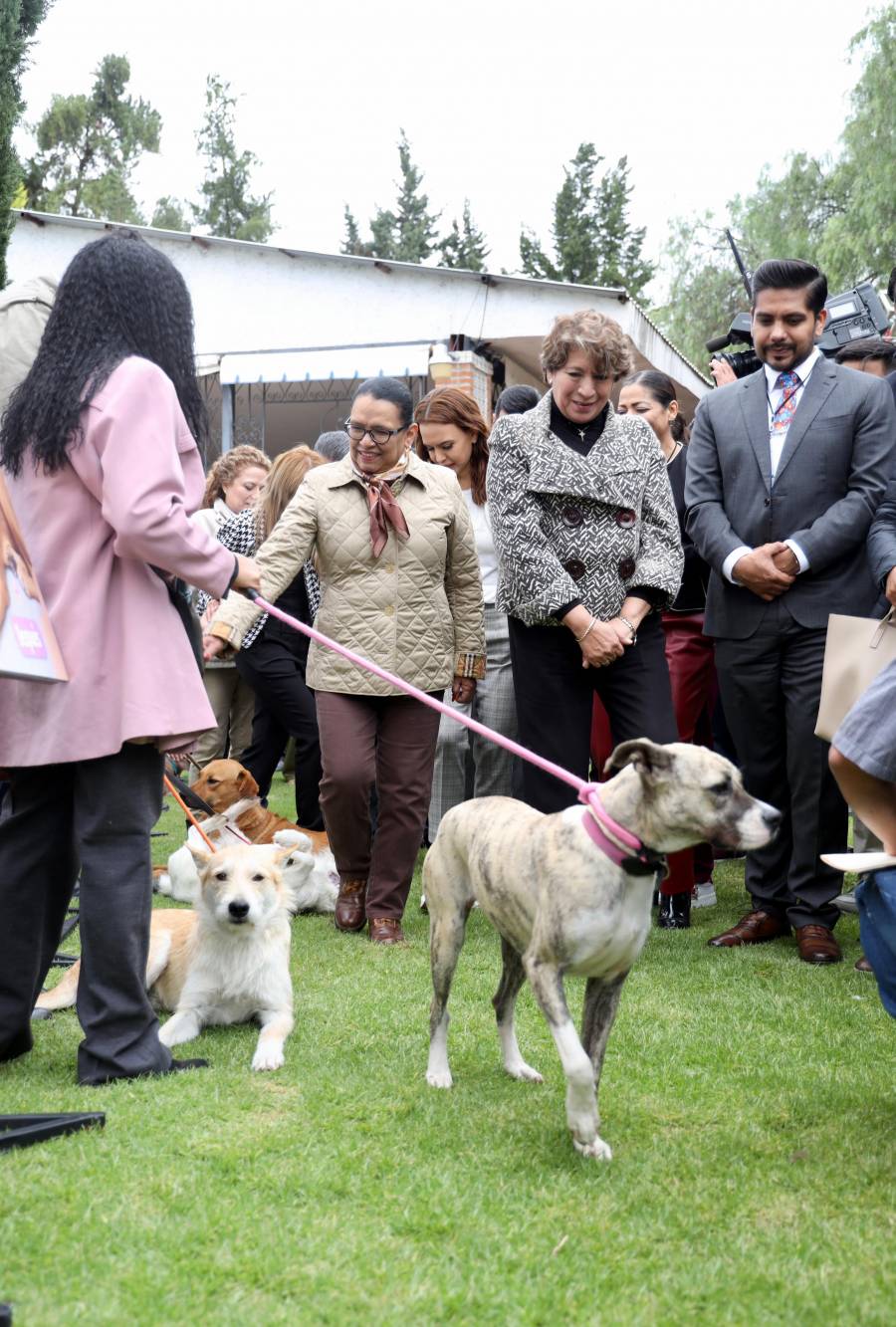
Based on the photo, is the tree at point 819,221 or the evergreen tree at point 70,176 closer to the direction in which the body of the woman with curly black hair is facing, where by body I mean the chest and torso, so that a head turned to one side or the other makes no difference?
the tree

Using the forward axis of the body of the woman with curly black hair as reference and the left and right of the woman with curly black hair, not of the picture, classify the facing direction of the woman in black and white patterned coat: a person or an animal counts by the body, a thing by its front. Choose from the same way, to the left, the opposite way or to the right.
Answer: the opposite way

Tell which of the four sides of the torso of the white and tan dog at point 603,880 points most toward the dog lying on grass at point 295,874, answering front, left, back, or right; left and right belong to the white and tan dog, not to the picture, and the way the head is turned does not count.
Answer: back

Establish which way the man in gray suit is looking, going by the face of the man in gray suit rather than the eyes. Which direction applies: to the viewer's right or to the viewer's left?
to the viewer's left

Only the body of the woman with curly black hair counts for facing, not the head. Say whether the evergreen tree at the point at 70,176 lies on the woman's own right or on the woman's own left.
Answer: on the woman's own left

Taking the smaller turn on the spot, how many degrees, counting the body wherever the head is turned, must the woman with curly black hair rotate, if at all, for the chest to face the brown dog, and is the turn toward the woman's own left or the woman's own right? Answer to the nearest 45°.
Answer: approximately 45° to the woman's own left

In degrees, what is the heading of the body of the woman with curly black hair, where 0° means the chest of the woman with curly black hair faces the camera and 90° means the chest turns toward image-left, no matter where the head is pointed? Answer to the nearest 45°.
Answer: approximately 225°

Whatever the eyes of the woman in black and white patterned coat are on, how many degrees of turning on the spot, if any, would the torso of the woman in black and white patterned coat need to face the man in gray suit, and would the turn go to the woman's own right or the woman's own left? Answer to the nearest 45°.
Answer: approximately 90° to the woman's own left

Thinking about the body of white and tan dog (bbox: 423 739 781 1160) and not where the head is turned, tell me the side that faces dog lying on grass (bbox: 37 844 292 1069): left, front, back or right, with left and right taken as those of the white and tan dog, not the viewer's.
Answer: back

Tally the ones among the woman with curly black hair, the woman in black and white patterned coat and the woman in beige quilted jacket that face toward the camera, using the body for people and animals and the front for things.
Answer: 2

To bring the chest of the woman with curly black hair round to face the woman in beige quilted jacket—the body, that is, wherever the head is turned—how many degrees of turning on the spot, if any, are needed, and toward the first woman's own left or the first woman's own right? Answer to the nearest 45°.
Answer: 0° — they already face them

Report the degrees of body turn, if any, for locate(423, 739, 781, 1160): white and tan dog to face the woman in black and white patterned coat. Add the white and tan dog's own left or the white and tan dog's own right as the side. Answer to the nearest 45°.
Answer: approximately 135° to the white and tan dog's own left
